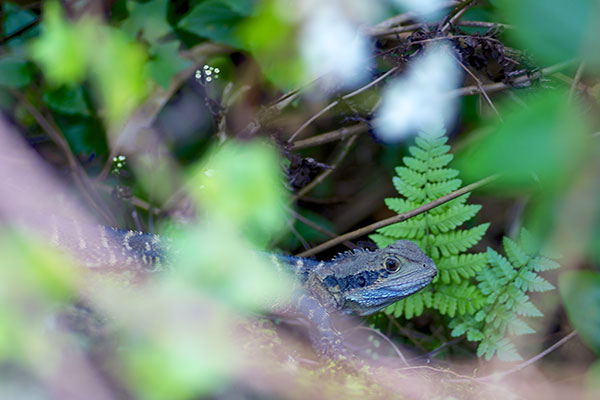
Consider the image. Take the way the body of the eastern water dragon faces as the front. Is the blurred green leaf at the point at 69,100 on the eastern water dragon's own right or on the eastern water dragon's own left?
on the eastern water dragon's own left

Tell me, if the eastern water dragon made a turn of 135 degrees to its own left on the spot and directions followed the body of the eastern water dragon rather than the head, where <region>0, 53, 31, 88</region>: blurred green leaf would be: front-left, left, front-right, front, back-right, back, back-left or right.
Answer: front

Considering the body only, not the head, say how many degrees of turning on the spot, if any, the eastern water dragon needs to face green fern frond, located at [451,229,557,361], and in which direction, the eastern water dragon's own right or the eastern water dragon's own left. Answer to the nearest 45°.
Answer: approximately 45° to the eastern water dragon's own right

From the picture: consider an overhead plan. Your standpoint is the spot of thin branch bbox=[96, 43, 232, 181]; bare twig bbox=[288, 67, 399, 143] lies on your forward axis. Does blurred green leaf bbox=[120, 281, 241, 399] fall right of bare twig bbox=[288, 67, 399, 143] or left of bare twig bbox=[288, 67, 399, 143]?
right

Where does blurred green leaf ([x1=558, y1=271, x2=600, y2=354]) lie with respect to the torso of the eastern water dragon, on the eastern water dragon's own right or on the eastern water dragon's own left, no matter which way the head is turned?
on the eastern water dragon's own right

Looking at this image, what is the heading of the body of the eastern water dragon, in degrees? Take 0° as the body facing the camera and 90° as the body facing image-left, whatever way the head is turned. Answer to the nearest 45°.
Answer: approximately 270°

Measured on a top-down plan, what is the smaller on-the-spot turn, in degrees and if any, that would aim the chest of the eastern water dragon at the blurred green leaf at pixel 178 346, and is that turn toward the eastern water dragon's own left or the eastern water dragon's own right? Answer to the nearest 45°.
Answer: approximately 90° to the eastern water dragon's own right

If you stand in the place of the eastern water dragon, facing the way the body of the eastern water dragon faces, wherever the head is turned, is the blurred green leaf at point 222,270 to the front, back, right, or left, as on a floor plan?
right

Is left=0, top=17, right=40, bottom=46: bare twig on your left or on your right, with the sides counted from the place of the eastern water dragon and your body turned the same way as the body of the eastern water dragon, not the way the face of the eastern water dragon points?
on your left
